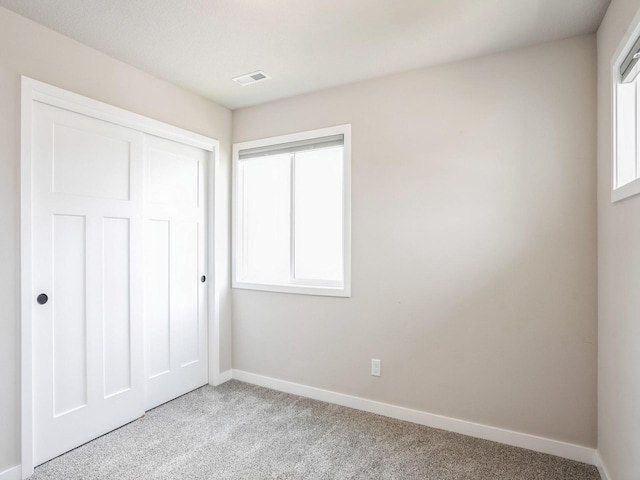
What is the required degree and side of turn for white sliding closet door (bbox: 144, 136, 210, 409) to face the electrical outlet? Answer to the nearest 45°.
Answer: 0° — it already faces it

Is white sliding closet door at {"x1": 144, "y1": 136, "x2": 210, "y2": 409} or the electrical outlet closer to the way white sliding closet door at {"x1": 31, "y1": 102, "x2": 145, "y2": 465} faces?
the electrical outlet

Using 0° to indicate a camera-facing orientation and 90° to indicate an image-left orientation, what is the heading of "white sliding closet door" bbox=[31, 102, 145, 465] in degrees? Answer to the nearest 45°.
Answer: approximately 315°

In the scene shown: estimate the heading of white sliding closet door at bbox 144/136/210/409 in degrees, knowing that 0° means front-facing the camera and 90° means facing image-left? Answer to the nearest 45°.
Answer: approximately 315°

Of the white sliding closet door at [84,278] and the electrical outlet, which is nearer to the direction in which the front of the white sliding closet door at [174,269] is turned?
the electrical outlet

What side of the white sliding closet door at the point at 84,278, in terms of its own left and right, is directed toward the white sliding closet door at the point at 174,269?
left
